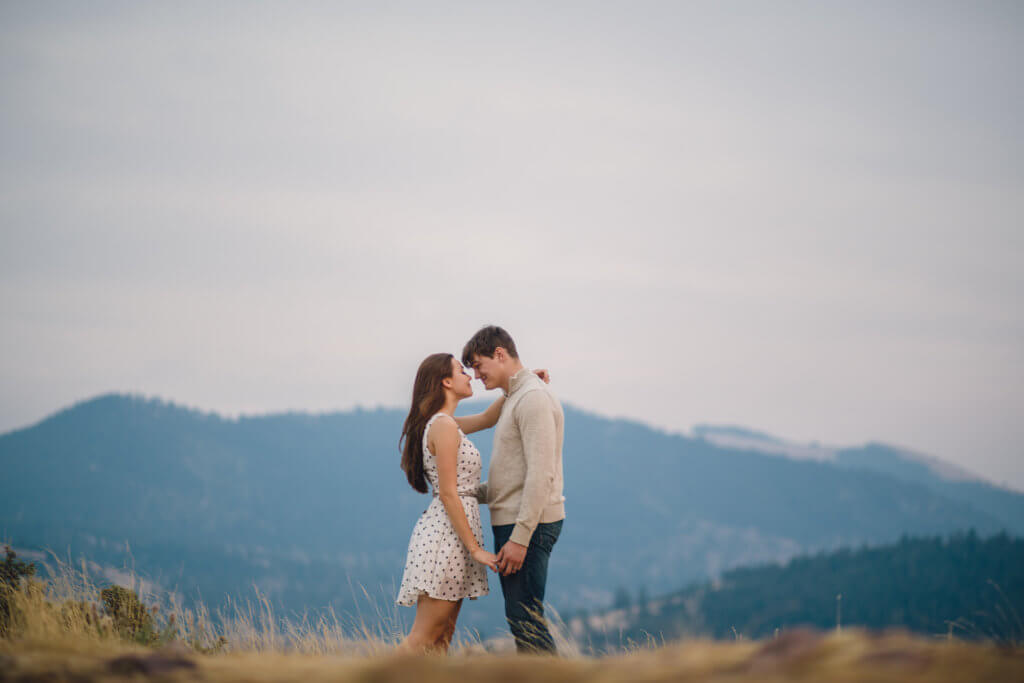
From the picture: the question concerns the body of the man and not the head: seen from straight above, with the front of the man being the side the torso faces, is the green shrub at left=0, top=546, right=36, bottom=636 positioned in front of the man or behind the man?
in front

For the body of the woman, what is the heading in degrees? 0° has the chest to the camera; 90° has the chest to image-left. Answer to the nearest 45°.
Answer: approximately 270°

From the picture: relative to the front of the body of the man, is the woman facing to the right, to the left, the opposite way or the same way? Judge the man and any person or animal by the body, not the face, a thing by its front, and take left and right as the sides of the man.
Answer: the opposite way

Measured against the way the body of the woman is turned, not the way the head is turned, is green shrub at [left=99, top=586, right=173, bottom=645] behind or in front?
behind

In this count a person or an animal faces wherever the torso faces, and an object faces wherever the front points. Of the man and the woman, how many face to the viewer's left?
1

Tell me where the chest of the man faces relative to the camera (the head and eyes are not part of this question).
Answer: to the viewer's left

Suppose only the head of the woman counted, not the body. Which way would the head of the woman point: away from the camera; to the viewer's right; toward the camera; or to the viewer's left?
to the viewer's right
